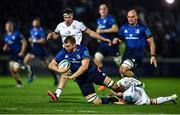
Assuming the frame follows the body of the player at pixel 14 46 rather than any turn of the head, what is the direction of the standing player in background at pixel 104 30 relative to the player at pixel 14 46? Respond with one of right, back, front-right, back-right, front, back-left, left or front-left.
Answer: left

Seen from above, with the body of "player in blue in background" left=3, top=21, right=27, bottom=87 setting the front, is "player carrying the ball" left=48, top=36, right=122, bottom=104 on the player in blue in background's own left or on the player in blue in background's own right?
on the player in blue in background's own left

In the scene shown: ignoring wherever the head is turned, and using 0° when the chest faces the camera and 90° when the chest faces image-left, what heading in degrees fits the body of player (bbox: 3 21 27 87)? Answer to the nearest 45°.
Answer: approximately 45°

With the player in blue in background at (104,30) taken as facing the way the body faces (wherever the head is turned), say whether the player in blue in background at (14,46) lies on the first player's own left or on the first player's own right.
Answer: on the first player's own right

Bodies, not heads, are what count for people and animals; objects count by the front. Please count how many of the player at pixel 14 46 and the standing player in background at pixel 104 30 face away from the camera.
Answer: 0

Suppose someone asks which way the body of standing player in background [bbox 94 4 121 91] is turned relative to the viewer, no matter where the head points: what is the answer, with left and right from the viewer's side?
facing the viewer and to the left of the viewer

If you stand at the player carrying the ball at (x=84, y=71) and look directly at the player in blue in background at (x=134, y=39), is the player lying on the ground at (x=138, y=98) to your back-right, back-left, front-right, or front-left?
front-right

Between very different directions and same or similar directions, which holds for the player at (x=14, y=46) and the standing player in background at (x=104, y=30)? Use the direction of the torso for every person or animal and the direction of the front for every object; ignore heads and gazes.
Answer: same or similar directions
